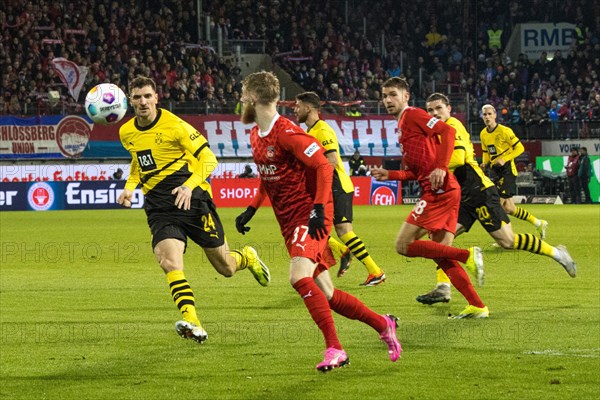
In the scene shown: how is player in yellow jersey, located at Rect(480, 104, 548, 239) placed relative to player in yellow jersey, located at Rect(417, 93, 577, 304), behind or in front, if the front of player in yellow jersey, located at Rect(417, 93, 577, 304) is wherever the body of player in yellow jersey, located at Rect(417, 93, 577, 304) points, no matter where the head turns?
behind

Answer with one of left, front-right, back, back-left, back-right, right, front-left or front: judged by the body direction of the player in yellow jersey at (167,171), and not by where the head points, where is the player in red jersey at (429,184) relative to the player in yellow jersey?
back-left

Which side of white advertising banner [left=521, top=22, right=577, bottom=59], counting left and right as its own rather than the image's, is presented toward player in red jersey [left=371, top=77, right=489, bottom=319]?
front

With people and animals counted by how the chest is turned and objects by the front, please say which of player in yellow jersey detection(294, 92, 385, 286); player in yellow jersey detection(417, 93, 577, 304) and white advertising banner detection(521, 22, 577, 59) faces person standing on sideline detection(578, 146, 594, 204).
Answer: the white advertising banner

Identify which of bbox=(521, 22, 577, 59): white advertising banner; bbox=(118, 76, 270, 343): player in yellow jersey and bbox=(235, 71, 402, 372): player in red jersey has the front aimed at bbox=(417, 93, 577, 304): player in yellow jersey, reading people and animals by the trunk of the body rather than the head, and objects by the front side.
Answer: the white advertising banner

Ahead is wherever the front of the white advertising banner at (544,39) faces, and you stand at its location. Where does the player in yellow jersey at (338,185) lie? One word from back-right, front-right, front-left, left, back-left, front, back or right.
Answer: front

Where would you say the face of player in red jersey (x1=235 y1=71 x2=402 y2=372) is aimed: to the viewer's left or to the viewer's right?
to the viewer's left

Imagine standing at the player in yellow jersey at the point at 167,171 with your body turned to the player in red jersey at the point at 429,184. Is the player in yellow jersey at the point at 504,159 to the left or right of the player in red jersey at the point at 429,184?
left
